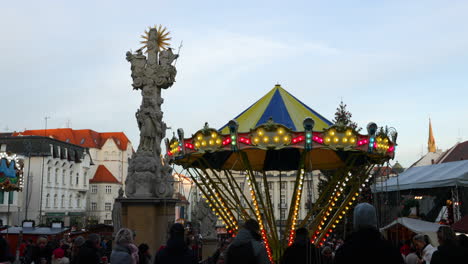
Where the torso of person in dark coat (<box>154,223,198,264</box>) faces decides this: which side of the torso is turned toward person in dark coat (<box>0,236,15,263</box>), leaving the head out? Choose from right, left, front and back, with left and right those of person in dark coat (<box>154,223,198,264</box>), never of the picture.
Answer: left

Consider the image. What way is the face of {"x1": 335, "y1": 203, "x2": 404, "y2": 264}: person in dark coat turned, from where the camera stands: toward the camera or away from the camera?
away from the camera

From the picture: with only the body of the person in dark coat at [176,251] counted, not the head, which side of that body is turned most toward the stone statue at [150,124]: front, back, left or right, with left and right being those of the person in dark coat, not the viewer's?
front

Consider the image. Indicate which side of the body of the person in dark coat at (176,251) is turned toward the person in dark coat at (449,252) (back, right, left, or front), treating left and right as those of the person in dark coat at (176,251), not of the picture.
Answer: right

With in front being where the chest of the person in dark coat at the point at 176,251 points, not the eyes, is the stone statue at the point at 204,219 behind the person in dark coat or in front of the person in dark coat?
in front

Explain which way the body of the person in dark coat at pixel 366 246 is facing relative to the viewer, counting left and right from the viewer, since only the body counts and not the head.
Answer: facing away from the viewer

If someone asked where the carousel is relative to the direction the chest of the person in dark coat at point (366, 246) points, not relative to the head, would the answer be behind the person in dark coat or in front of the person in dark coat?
in front

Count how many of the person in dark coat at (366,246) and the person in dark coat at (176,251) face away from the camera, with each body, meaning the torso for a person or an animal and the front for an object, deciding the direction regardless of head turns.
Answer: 2

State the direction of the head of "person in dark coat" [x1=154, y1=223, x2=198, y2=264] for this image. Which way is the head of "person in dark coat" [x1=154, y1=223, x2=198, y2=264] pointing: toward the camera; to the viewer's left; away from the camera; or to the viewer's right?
away from the camera

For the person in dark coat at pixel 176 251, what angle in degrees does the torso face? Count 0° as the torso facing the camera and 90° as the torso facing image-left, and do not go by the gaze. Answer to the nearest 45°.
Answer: approximately 180°

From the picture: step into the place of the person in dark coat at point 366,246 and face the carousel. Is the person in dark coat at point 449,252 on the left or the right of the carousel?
right

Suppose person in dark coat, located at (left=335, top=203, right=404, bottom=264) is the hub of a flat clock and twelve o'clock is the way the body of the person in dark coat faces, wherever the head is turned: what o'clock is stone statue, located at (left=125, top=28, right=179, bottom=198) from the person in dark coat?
The stone statue is roughly at 11 o'clock from the person in dark coat.

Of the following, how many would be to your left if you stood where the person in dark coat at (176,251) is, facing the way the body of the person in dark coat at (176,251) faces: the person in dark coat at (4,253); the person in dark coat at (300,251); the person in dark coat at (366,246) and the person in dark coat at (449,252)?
1

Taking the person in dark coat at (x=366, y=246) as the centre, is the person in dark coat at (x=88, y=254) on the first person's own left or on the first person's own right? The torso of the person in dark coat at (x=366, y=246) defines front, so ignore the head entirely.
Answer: on the first person's own left

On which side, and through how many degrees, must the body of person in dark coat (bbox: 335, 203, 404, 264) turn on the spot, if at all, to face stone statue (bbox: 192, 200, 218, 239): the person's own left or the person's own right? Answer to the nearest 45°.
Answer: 0° — they already face it
